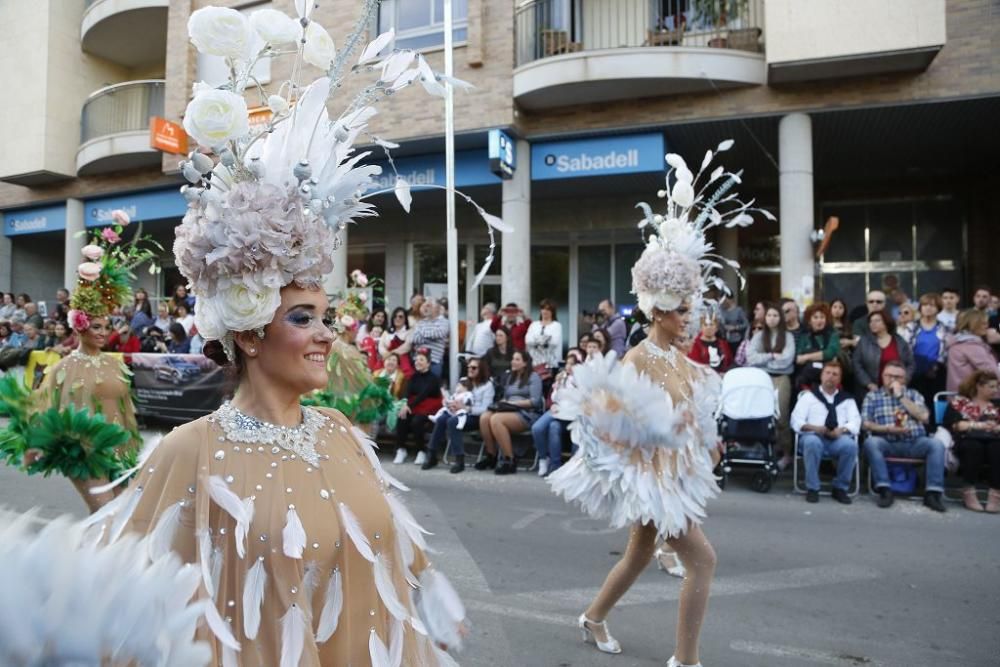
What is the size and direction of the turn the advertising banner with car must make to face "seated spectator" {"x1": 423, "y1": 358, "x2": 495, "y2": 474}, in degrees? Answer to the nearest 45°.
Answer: approximately 45° to its left

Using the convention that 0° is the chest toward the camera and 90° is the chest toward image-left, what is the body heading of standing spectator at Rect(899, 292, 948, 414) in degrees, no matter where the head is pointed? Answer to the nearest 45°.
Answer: approximately 0°

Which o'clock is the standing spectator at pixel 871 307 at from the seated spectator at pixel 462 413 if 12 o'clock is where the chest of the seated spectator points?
The standing spectator is roughly at 8 o'clock from the seated spectator.

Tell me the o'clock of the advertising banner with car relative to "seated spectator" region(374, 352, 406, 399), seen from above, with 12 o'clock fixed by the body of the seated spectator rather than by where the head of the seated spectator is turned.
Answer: The advertising banner with car is roughly at 4 o'clock from the seated spectator.

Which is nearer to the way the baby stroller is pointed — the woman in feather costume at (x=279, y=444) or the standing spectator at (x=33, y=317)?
the woman in feather costume
